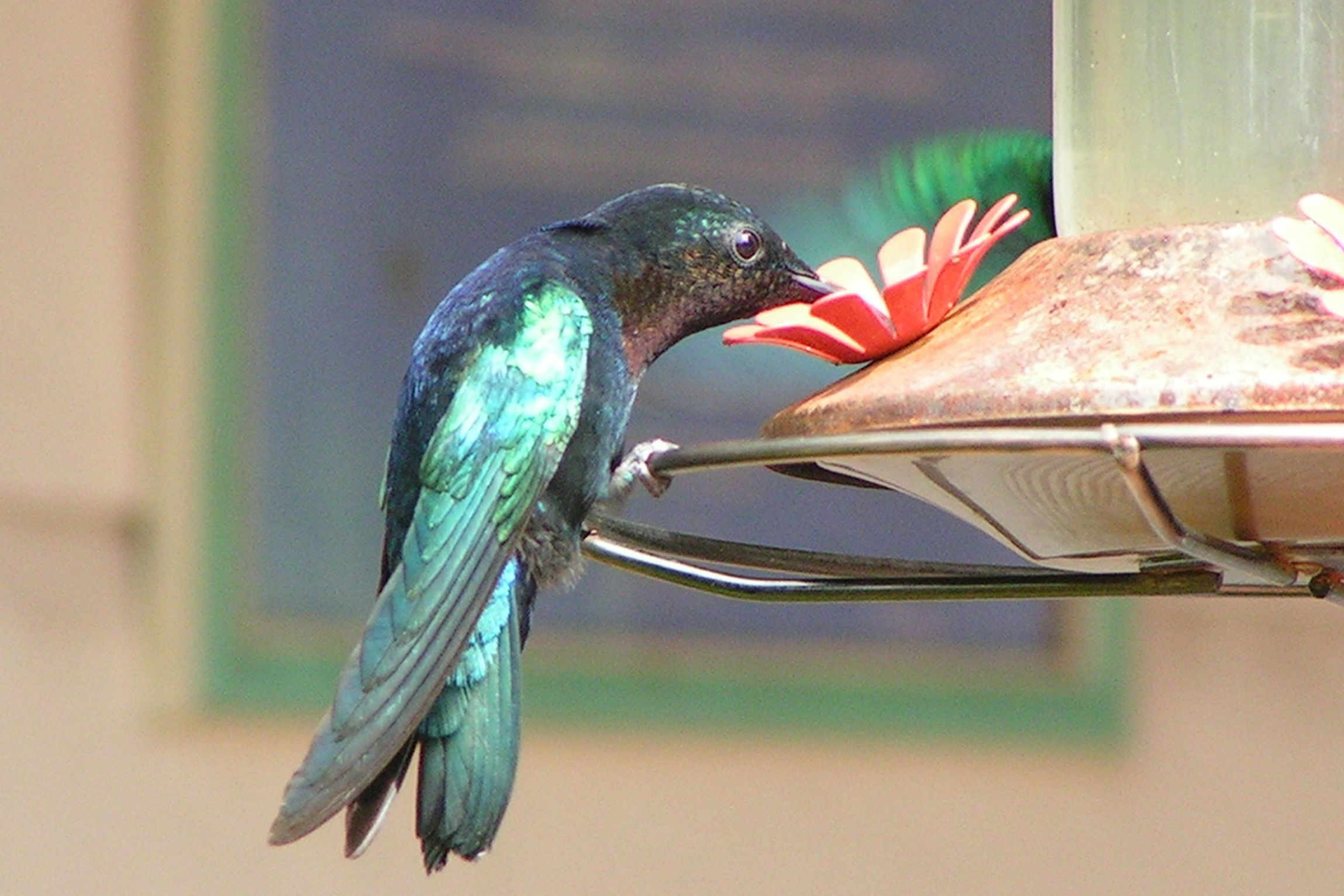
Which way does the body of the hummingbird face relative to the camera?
to the viewer's right
